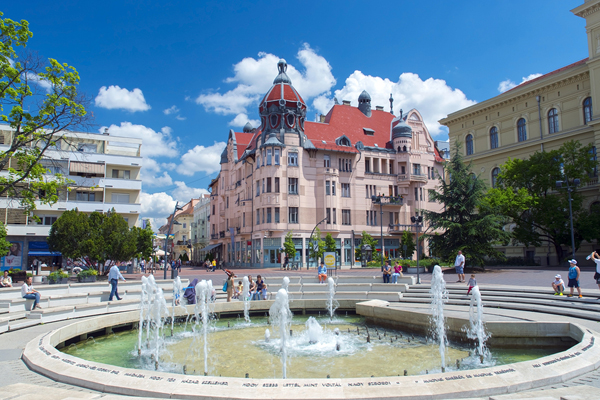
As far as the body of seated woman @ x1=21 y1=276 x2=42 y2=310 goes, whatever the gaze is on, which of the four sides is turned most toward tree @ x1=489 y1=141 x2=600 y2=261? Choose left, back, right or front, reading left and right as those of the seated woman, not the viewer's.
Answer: front

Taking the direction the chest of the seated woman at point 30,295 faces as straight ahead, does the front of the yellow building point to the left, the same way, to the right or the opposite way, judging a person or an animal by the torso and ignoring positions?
the opposite way

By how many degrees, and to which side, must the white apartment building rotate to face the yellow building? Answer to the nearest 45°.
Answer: approximately 45° to its left

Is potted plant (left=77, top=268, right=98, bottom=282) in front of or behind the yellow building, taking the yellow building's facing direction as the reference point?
in front

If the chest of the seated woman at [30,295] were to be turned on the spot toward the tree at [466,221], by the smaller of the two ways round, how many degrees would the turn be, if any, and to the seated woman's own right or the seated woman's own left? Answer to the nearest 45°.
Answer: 0° — they already face it

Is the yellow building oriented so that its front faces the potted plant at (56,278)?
yes

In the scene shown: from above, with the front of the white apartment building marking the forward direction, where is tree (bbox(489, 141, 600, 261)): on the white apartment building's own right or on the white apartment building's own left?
on the white apartment building's own left

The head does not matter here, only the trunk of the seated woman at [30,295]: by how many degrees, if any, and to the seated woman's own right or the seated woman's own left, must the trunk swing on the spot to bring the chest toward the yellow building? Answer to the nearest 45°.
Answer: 0° — they already face it

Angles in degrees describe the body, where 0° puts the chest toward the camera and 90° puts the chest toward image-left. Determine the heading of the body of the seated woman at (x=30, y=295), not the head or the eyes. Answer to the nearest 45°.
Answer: approximately 270°

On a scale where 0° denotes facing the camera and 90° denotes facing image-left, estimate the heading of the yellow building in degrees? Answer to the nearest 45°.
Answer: approximately 45°

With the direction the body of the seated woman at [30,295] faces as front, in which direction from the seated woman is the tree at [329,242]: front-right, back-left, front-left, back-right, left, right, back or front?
front-left

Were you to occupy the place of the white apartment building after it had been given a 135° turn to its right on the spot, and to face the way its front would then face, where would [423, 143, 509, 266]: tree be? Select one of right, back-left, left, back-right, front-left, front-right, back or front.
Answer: back
